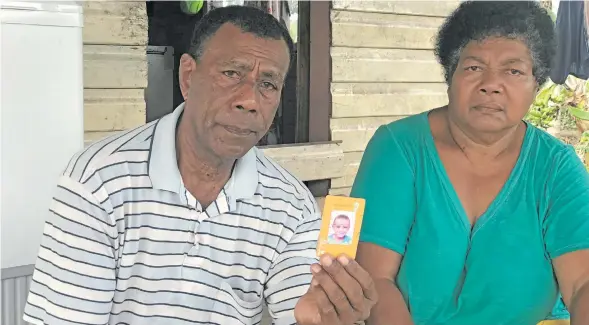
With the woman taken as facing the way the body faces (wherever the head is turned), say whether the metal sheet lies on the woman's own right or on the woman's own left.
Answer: on the woman's own right

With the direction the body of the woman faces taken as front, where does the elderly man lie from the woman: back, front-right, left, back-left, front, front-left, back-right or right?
front-right

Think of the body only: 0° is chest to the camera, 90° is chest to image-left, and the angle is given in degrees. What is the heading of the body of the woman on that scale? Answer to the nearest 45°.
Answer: approximately 0°
